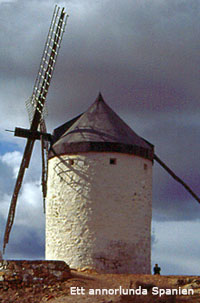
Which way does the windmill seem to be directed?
to the viewer's left
